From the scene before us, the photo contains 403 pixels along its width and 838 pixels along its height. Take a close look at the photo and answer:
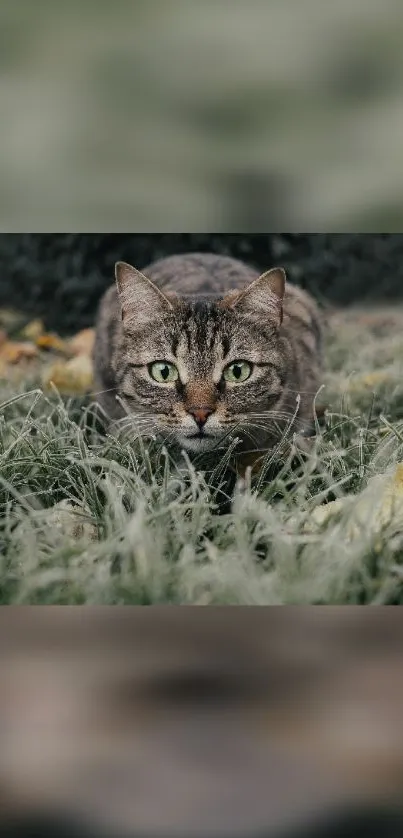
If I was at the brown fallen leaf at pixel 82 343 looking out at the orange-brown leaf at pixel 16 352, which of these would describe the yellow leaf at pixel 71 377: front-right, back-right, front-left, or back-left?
front-left

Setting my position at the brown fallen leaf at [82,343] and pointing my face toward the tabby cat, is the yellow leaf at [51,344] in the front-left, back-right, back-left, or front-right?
back-right

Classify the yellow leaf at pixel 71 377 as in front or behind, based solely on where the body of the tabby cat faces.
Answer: behind

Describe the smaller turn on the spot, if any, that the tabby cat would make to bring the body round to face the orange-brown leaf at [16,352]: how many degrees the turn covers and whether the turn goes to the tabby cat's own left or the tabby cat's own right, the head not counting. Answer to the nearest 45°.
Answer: approximately 135° to the tabby cat's own right

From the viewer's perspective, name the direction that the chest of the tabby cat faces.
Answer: toward the camera
